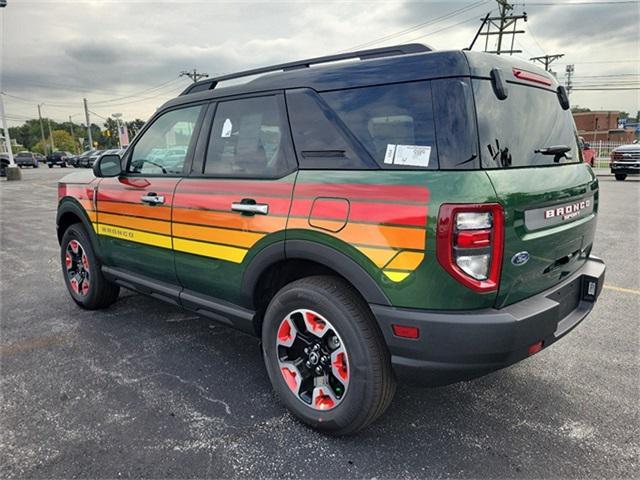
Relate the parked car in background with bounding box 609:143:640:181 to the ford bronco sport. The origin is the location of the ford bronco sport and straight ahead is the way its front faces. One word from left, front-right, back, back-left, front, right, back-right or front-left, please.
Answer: right

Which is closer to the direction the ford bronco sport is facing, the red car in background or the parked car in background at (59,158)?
the parked car in background

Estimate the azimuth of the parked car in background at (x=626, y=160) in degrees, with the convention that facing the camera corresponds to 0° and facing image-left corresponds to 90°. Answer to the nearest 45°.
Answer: approximately 0°

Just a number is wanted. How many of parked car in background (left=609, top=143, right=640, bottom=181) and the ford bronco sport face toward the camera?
1

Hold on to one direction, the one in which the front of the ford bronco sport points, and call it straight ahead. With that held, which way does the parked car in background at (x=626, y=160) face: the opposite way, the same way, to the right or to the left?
to the left

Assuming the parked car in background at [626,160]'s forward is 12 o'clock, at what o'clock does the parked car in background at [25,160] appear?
the parked car in background at [25,160] is roughly at 3 o'clock from the parked car in background at [626,160].

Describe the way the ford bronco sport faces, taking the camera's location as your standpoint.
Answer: facing away from the viewer and to the left of the viewer

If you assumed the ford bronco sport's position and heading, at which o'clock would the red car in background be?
The red car in background is roughly at 3 o'clock from the ford bronco sport.

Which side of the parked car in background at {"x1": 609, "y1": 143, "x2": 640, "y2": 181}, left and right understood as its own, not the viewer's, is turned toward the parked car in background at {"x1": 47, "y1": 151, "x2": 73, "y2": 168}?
right

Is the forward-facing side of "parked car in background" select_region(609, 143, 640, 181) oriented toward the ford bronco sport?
yes
